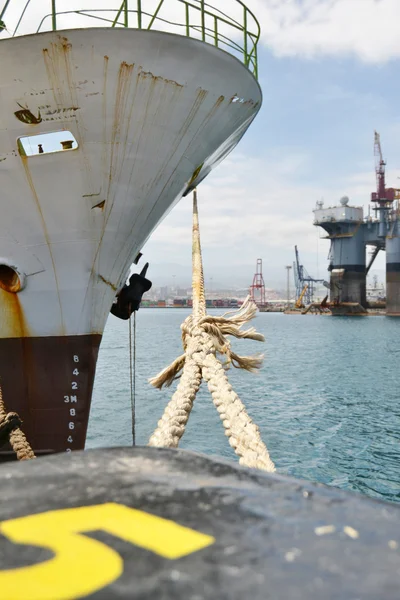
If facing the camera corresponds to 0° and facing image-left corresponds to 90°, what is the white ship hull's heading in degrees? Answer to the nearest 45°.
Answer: approximately 315°
